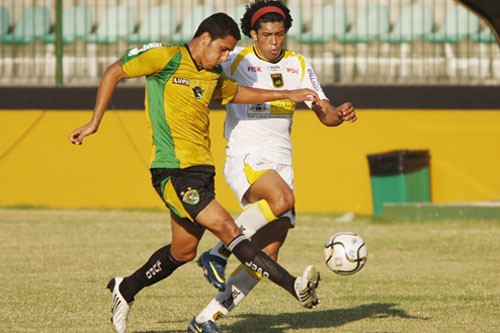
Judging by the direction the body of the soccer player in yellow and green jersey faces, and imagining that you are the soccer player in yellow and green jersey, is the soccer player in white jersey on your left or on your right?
on your left

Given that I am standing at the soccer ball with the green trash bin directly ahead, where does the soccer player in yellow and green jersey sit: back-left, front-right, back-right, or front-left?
back-left

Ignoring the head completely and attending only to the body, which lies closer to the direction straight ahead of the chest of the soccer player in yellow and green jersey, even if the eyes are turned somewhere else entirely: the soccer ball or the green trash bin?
the soccer ball

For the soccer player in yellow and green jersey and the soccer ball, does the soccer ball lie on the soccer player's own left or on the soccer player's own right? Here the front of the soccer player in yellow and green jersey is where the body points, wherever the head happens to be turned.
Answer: on the soccer player's own left

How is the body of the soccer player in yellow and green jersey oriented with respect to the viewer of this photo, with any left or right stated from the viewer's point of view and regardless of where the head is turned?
facing the viewer and to the right of the viewer

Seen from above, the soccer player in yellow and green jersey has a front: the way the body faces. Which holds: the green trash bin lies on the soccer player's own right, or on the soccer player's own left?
on the soccer player's own left
